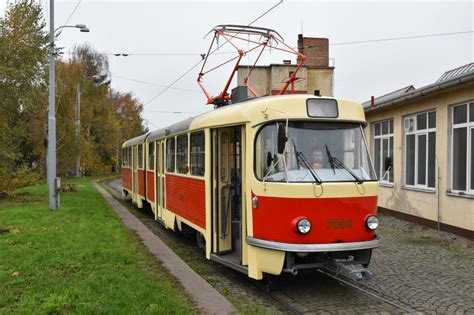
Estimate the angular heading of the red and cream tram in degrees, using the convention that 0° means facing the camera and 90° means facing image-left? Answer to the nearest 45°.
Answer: approximately 315°

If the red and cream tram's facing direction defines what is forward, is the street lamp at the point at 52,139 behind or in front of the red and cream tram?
behind
